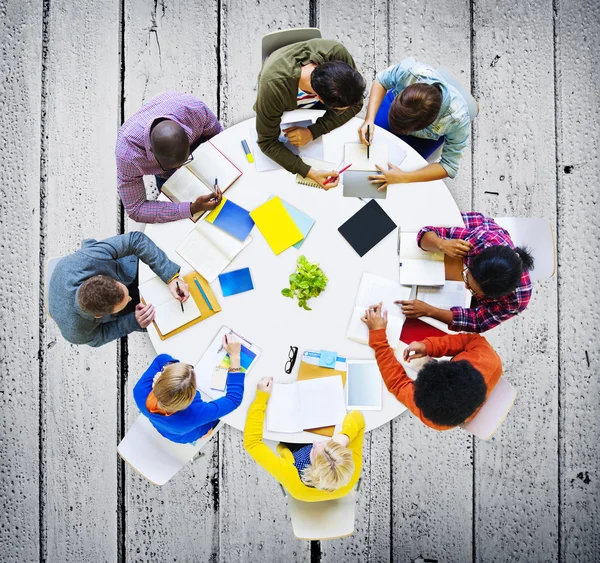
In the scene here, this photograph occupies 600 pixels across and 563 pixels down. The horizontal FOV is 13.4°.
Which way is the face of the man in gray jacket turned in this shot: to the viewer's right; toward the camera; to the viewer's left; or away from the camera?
to the viewer's right

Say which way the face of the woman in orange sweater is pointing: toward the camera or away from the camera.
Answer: away from the camera

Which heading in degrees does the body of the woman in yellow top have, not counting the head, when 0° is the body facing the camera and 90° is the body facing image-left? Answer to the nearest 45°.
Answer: approximately 180°

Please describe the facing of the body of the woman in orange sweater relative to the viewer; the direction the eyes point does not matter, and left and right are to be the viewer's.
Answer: facing away from the viewer and to the left of the viewer

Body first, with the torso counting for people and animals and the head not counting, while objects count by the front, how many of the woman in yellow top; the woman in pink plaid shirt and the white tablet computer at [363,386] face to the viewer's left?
1

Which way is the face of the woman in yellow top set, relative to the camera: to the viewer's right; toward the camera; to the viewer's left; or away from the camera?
away from the camera

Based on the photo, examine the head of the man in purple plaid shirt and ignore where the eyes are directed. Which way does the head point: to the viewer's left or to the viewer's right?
to the viewer's right

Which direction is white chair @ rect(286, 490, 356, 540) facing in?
away from the camera
